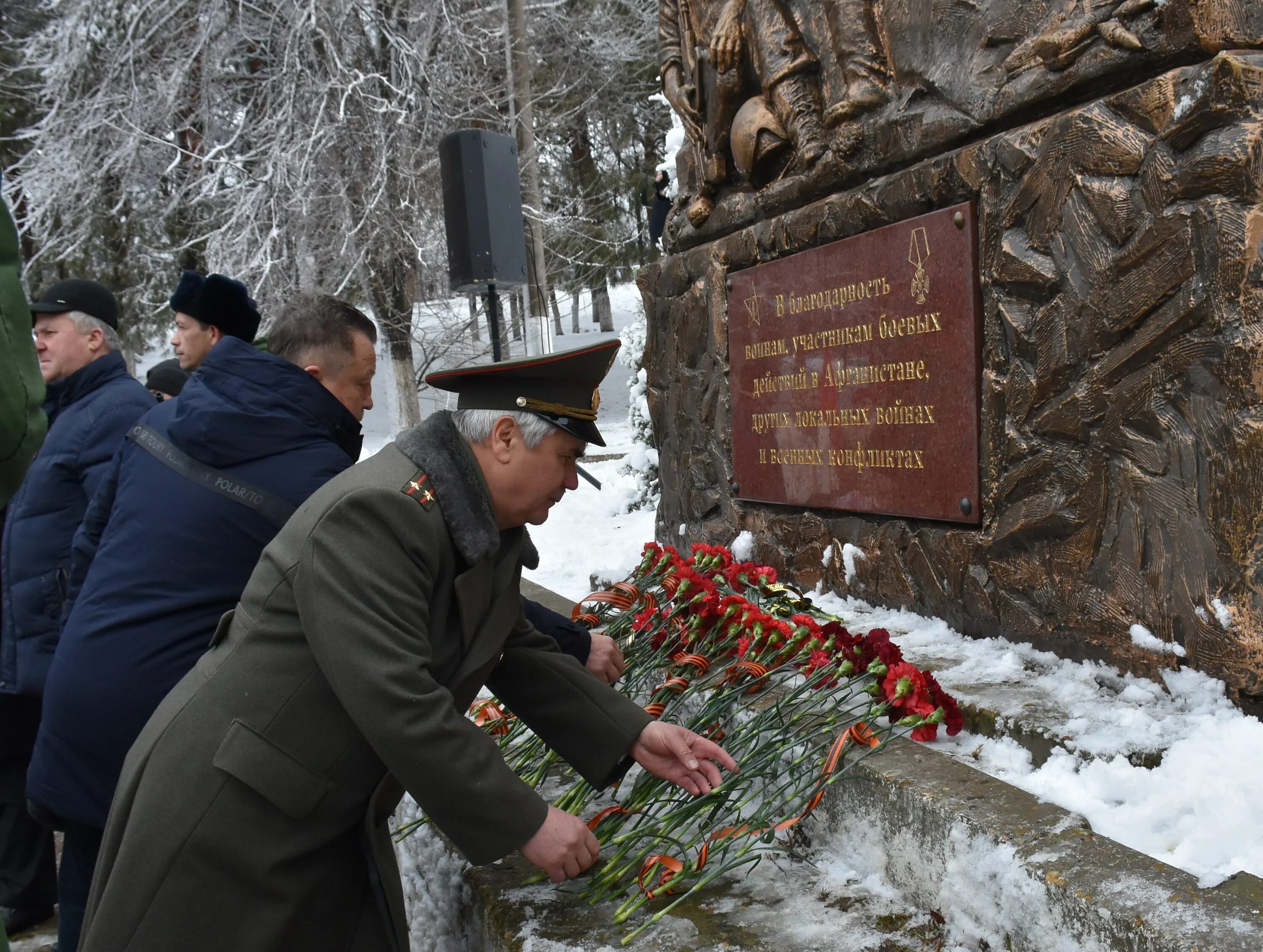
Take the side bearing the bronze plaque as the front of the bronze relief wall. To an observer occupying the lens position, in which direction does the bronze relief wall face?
facing the viewer and to the left of the viewer

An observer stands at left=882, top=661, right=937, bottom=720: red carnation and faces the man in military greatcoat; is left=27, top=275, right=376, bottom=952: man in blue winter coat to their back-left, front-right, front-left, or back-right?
front-right

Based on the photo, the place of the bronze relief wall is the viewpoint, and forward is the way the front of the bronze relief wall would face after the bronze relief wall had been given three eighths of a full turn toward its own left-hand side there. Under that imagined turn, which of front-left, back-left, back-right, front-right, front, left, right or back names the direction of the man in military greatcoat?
back-right

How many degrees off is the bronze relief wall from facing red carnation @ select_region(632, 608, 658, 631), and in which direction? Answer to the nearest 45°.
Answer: approximately 45° to its right

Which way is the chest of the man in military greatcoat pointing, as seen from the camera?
to the viewer's right

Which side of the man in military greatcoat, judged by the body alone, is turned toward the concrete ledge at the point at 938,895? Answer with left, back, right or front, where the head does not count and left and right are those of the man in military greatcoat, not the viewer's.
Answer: front

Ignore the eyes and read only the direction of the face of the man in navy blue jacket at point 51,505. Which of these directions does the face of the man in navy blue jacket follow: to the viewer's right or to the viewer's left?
to the viewer's left

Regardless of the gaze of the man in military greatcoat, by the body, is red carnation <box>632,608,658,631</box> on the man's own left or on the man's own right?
on the man's own left

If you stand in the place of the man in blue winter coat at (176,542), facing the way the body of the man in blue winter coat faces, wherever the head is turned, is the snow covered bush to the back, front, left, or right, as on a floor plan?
front

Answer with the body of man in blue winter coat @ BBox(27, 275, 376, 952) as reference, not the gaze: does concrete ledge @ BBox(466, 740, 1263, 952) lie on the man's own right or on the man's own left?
on the man's own right

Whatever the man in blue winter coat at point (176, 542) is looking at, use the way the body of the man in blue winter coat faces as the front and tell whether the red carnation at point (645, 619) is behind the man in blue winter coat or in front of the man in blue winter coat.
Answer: in front

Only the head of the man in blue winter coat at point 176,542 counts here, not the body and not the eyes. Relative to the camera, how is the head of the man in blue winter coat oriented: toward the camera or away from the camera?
away from the camera

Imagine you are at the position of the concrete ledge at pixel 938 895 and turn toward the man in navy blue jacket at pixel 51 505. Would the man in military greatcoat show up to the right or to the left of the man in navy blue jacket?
left

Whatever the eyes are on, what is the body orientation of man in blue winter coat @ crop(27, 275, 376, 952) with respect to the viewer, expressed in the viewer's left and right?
facing away from the viewer and to the right of the viewer
